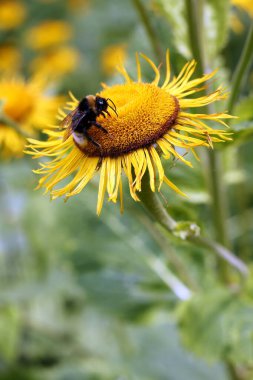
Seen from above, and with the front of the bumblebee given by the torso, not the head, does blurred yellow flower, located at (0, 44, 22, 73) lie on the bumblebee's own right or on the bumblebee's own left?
on the bumblebee's own left

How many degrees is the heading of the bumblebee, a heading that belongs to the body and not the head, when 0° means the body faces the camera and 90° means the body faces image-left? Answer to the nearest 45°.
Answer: approximately 270°

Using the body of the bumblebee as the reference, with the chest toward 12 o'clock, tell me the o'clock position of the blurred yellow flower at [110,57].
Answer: The blurred yellow flower is roughly at 9 o'clock from the bumblebee.

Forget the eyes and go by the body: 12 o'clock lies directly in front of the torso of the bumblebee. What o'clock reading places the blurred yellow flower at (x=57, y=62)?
The blurred yellow flower is roughly at 9 o'clock from the bumblebee.

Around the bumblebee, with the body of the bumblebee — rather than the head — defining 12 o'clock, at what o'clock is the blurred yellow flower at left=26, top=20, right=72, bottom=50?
The blurred yellow flower is roughly at 9 o'clock from the bumblebee.
